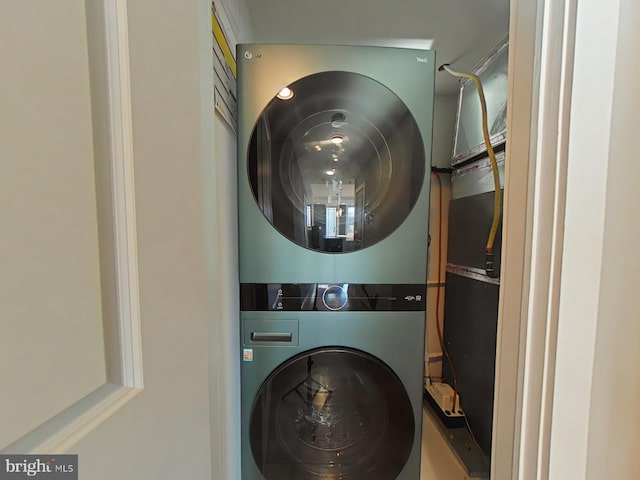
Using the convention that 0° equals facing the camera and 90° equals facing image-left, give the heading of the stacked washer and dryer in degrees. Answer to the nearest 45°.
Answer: approximately 0°
